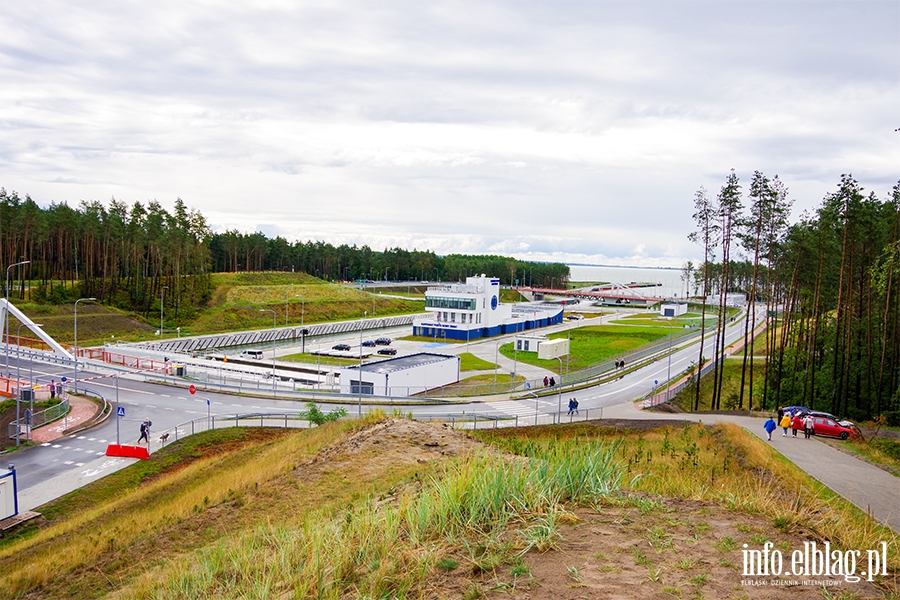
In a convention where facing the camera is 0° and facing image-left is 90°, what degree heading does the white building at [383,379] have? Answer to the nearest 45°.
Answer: approximately 45°

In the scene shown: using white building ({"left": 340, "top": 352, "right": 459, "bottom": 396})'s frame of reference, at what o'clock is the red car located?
The red car is roughly at 9 o'clock from the white building.

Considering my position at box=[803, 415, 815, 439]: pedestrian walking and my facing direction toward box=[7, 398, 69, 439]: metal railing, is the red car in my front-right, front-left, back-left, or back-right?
back-right

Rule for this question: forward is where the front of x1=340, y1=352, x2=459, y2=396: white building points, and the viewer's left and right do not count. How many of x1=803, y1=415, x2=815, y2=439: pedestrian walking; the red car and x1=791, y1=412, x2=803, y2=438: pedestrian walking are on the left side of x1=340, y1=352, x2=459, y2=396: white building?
3

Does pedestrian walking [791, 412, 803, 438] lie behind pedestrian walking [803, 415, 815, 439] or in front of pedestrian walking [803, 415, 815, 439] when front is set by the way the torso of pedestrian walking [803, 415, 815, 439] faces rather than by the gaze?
in front

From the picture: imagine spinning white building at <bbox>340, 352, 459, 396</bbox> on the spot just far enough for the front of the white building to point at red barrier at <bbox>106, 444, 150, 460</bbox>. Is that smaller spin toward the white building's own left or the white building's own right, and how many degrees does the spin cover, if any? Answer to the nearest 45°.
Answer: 0° — it already faces it

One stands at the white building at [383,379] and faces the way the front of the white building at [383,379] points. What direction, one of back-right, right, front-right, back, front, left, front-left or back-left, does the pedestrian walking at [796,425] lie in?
left
